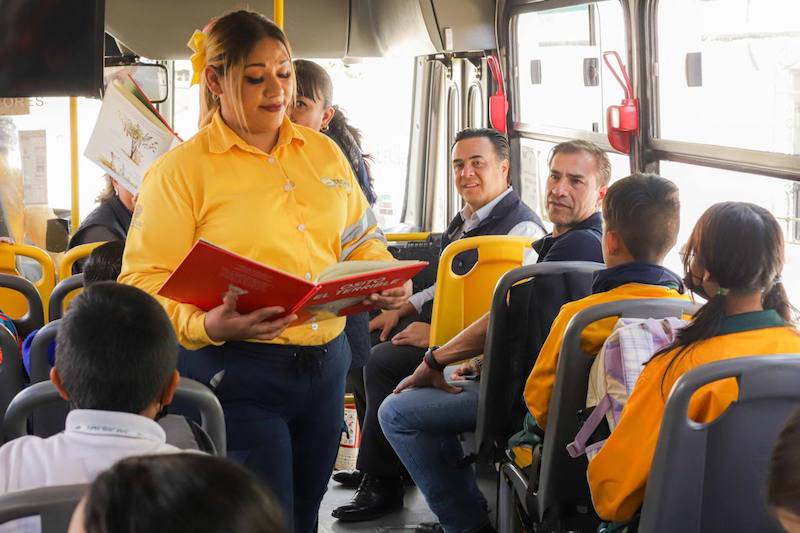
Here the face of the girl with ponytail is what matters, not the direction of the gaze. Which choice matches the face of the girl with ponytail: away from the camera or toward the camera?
away from the camera

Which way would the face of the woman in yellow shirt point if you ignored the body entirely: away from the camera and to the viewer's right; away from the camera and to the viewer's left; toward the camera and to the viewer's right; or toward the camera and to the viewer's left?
toward the camera and to the viewer's right

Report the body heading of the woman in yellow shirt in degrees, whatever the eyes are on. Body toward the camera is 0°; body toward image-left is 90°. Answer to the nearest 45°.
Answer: approximately 315°

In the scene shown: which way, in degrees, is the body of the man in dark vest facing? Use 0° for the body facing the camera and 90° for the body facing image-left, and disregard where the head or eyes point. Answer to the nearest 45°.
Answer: approximately 45°
